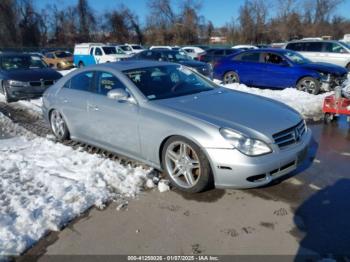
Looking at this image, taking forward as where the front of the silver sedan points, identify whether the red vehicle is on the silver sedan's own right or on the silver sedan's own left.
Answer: on the silver sedan's own left

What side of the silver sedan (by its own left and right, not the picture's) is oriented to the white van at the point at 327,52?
left

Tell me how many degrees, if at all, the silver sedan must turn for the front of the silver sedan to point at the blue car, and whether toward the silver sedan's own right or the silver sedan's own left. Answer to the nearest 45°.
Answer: approximately 90° to the silver sedan's own left

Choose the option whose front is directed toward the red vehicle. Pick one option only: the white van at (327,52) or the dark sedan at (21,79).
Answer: the dark sedan

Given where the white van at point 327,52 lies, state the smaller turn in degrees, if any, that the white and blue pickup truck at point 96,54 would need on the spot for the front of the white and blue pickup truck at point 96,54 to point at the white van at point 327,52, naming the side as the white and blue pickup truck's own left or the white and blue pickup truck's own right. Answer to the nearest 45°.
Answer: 0° — it already faces it

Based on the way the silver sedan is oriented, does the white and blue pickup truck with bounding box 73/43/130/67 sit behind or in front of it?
behind

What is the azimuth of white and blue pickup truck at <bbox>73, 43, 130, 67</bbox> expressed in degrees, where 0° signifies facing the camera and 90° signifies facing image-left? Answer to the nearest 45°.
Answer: approximately 315°

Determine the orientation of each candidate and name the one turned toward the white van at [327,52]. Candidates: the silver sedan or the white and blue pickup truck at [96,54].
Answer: the white and blue pickup truck at [96,54]
